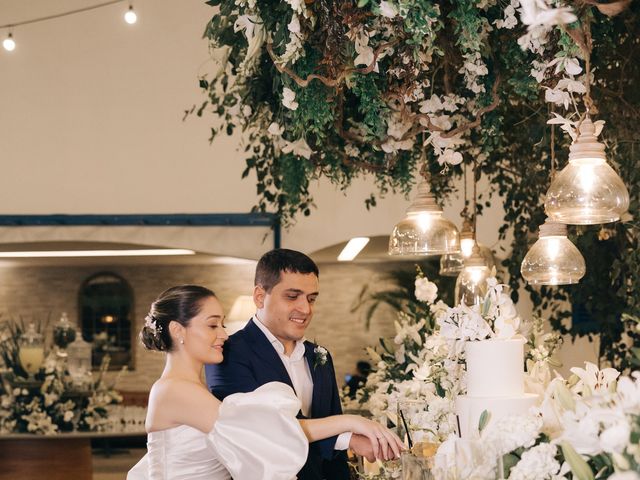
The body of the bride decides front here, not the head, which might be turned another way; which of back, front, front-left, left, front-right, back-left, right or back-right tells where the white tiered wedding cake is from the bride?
front-right

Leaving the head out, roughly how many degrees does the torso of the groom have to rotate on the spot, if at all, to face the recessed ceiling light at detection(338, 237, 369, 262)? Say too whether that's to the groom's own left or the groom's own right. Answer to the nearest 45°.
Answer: approximately 135° to the groom's own left

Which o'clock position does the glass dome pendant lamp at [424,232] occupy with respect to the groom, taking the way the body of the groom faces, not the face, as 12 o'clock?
The glass dome pendant lamp is roughly at 9 o'clock from the groom.

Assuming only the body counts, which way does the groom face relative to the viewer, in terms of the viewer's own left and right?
facing the viewer and to the right of the viewer

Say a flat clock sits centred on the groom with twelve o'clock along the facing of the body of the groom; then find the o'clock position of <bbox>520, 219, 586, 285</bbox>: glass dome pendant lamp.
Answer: The glass dome pendant lamp is roughly at 10 o'clock from the groom.

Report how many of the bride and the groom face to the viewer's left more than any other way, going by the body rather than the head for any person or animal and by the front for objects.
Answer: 0

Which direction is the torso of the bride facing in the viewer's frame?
to the viewer's right

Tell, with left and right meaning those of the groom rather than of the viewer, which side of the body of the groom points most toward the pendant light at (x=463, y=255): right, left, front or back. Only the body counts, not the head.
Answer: left

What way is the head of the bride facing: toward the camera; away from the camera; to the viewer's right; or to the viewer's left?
to the viewer's right
